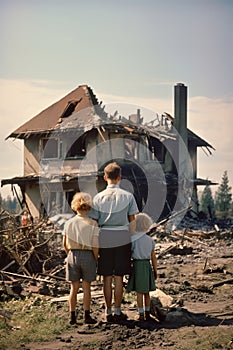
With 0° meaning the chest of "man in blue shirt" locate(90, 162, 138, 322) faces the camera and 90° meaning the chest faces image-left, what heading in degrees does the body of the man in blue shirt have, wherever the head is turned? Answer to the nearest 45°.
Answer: approximately 180°

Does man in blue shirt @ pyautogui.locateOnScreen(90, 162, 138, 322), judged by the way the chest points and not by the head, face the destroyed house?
yes

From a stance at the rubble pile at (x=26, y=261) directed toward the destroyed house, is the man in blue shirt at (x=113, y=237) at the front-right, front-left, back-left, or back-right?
back-right
